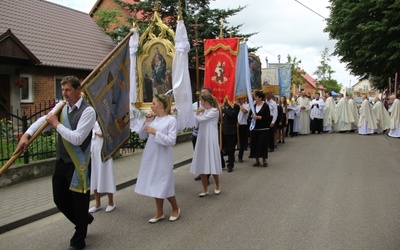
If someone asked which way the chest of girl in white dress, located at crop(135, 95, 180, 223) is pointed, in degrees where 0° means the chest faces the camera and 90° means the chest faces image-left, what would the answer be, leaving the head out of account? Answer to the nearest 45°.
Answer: approximately 45°

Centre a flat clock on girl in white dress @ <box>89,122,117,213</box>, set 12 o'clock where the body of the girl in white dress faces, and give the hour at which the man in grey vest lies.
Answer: The man in grey vest is roughly at 11 o'clock from the girl in white dress.

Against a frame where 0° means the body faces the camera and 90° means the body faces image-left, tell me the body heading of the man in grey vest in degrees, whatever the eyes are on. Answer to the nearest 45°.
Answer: approximately 45°

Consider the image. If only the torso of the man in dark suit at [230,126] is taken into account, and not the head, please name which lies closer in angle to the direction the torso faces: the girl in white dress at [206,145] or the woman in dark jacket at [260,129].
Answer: the girl in white dress

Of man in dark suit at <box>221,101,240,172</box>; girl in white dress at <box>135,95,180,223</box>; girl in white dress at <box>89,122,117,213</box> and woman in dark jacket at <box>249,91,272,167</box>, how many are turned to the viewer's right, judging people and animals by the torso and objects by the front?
0

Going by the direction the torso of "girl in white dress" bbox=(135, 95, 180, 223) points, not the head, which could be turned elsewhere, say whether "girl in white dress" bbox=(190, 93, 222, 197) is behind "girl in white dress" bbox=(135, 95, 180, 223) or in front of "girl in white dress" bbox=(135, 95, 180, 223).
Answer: behind

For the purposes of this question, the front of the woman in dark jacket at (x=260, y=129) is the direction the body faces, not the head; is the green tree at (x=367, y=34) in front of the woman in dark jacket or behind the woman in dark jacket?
behind

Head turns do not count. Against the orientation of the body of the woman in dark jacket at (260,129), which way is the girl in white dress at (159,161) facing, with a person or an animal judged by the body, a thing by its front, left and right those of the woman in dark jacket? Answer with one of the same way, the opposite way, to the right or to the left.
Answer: the same way

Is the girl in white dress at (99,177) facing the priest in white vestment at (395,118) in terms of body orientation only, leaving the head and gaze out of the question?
no

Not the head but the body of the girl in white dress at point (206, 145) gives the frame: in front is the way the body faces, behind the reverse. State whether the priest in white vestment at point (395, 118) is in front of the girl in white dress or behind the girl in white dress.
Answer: behind

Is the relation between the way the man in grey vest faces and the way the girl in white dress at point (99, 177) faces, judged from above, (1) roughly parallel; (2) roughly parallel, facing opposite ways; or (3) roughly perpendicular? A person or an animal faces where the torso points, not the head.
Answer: roughly parallel

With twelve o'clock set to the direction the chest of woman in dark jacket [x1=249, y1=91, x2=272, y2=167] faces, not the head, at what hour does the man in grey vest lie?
The man in grey vest is roughly at 11 o'clock from the woman in dark jacket.

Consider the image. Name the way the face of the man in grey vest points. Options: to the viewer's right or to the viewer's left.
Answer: to the viewer's left

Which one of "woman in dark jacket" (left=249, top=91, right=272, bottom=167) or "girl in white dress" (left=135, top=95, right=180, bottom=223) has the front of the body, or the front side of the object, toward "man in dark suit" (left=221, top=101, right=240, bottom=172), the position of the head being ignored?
the woman in dark jacket

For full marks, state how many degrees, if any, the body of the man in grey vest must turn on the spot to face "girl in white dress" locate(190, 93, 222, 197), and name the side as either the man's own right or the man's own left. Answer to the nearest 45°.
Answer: approximately 180°

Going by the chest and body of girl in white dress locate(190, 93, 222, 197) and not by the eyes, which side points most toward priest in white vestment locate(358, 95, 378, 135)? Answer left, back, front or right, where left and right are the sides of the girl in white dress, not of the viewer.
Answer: back

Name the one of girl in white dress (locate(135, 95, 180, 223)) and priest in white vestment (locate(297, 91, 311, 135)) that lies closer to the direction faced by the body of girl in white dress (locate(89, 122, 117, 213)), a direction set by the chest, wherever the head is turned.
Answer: the girl in white dress

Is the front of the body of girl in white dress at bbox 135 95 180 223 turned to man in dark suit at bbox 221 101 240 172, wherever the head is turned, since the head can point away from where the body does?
no

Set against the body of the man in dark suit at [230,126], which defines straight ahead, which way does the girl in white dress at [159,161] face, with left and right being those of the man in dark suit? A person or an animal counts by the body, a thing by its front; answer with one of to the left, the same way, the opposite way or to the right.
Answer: the same way

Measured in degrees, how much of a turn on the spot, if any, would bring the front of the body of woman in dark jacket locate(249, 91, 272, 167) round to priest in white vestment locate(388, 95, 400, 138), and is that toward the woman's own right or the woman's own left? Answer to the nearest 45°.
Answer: approximately 180°

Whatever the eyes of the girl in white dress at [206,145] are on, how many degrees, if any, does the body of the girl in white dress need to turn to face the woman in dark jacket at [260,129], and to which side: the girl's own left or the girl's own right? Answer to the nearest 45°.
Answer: approximately 180°
